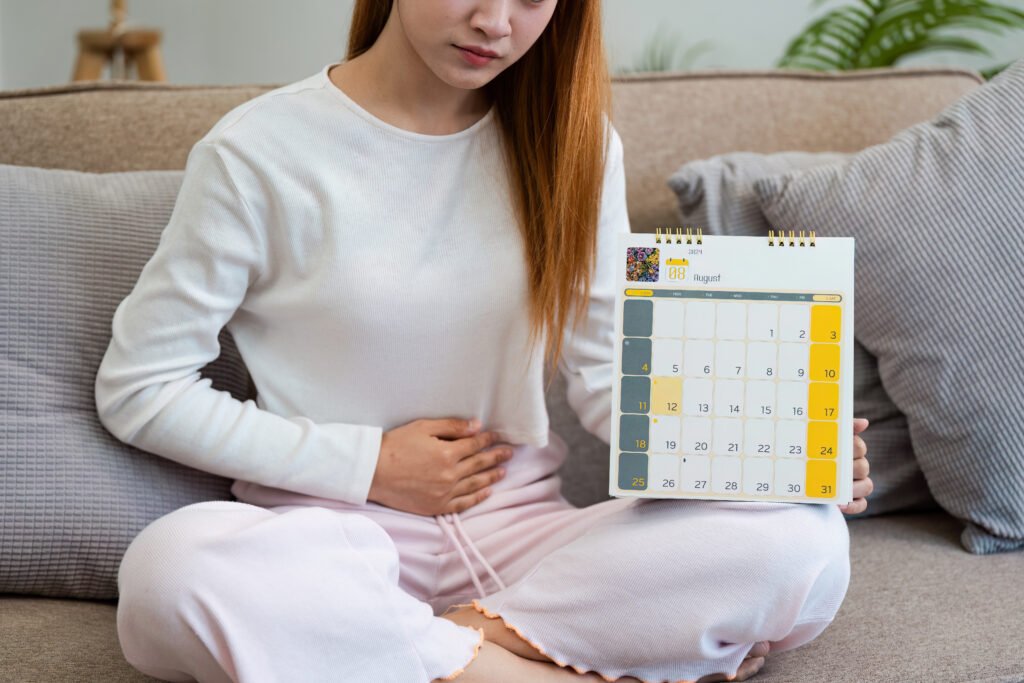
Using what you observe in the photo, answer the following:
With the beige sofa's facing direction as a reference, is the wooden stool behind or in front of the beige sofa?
behind

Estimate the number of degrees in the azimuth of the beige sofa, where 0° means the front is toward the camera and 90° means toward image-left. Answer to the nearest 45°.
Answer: approximately 0°
